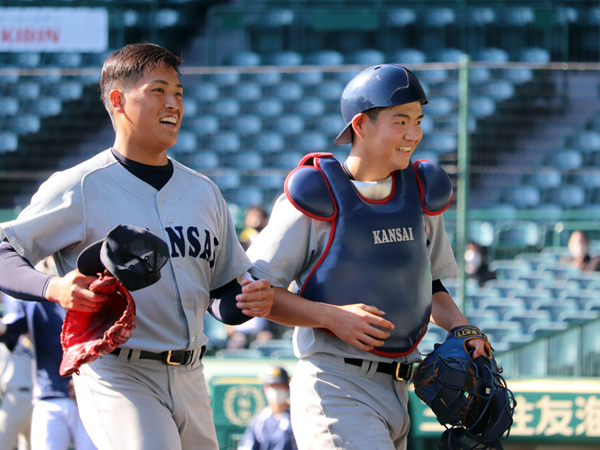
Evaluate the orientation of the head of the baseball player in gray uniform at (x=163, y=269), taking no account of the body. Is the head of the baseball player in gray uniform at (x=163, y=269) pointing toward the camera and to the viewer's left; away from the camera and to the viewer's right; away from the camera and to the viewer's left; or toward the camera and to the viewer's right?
toward the camera and to the viewer's right

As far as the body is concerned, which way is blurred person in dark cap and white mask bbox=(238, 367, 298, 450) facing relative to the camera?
toward the camera

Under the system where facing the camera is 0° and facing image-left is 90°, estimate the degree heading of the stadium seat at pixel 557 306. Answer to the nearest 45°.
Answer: approximately 0°

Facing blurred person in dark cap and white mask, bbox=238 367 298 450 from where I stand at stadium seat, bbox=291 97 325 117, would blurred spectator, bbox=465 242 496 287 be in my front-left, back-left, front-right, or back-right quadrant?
front-left

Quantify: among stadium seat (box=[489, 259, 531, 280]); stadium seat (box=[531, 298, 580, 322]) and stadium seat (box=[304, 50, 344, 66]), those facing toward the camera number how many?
3

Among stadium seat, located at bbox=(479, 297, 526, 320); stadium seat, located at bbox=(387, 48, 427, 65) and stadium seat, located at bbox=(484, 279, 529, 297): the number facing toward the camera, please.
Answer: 3

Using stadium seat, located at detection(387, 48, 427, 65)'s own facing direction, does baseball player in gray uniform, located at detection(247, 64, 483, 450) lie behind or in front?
in front

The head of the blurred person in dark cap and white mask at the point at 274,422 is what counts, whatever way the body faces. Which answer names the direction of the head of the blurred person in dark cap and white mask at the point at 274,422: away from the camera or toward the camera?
toward the camera

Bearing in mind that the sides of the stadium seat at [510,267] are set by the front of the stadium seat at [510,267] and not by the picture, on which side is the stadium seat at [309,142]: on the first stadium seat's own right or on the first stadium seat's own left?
on the first stadium seat's own right

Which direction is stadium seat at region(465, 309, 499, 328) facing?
toward the camera
